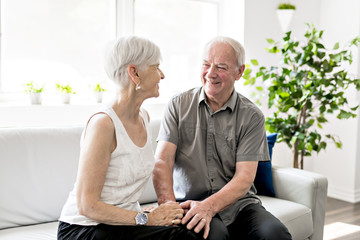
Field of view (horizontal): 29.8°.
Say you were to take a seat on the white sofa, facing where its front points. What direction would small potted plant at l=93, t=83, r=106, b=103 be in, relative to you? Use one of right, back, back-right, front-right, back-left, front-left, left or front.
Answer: back

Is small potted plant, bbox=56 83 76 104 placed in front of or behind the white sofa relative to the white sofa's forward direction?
behind

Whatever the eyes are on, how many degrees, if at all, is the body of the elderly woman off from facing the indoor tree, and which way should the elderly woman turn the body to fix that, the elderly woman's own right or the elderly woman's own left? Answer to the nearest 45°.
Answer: approximately 90° to the elderly woman's own left

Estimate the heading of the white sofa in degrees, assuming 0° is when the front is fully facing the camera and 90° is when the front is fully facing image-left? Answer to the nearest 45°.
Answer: approximately 0°

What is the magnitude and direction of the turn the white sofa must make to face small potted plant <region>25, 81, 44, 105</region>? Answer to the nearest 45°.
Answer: approximately 180°

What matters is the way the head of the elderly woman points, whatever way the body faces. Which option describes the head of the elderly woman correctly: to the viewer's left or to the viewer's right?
to the viewer's right

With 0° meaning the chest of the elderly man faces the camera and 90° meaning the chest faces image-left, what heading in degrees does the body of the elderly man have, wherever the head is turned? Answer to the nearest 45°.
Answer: approximately 0°

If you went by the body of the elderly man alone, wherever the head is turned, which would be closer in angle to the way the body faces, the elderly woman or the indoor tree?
the elderly woman

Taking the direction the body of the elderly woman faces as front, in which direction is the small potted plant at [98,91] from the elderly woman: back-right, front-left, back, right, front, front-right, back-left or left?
back-left
